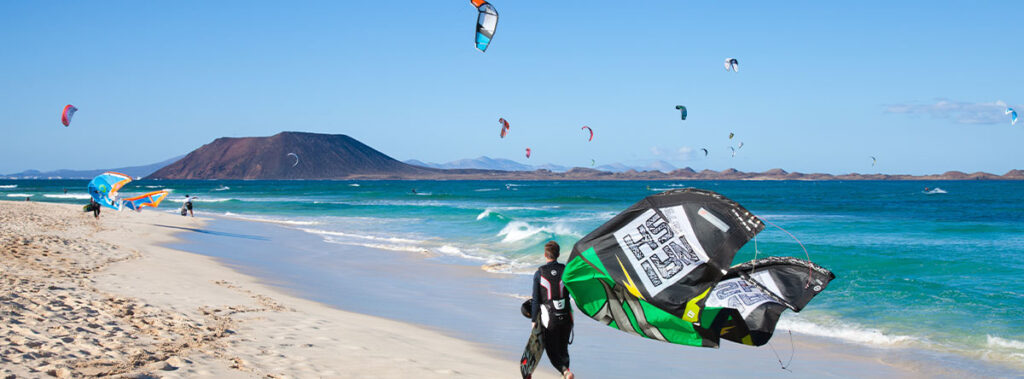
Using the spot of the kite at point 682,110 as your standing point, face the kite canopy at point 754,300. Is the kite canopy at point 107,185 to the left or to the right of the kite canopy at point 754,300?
right

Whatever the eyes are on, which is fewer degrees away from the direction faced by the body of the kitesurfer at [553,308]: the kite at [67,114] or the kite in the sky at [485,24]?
the kite in the sky

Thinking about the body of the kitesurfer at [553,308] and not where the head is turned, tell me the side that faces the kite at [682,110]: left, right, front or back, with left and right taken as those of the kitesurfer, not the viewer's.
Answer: front

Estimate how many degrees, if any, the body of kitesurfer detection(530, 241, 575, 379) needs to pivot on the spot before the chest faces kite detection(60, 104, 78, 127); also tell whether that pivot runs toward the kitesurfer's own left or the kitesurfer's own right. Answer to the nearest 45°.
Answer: approximately 45° to the kitesurfer's own left

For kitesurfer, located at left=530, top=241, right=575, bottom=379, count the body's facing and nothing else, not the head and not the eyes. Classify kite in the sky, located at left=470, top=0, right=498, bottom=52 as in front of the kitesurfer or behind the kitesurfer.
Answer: in front

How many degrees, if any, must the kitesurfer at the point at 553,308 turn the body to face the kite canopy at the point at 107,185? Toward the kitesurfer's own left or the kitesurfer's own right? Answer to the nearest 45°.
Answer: approximately 45° to the kitesurfer's own left

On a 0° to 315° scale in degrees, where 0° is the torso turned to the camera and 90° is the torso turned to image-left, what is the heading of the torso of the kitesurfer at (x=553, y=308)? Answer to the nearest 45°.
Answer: approximately 180°
